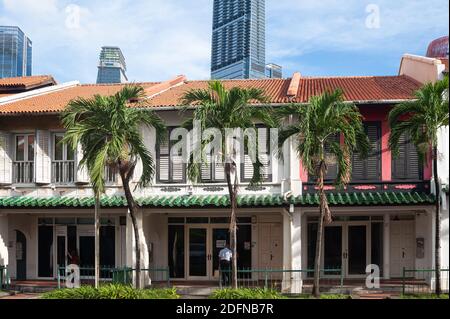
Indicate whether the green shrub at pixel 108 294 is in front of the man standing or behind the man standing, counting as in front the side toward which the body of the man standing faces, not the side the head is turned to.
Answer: behind

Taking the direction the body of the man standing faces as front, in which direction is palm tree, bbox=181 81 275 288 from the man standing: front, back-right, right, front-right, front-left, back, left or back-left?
back

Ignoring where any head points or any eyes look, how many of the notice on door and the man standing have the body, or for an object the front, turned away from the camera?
1

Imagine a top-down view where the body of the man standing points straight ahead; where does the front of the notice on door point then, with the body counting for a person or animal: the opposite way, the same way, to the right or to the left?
the opposite way

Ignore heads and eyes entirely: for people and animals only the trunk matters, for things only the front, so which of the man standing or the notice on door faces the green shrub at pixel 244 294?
the notice on door

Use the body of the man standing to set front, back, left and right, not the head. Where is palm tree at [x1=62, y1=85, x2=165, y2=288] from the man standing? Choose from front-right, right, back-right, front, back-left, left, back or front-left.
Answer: back-left

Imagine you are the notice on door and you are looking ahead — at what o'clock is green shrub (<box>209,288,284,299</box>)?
The green shrub is roughly at 12 o'clock from the notice on door.

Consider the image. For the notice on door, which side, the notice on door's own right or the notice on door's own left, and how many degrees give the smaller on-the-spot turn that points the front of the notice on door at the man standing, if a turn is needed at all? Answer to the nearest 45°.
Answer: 0° — it already faces them

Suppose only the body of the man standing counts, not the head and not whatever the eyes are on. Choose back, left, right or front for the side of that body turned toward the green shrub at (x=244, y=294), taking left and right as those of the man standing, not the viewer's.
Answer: back

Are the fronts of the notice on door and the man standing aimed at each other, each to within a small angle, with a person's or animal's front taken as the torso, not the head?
yes

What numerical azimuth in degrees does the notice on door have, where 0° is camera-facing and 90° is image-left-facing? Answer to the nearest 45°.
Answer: approximately 0°

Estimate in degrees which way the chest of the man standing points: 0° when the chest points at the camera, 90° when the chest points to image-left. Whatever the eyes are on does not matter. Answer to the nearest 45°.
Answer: approximately 180°
